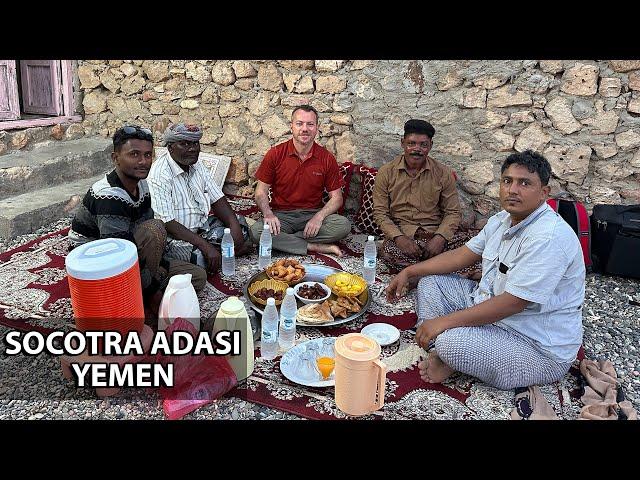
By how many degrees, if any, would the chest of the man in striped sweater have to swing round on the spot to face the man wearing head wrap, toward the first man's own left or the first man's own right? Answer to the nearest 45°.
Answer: approximately 90° to the first man's own left

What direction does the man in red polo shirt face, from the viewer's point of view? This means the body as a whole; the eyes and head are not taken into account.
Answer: toward the camera

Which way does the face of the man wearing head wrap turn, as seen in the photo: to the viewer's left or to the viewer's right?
to the viewer's right

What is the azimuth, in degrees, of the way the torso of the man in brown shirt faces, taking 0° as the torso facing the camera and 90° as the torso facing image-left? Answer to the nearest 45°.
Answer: approximately 0°

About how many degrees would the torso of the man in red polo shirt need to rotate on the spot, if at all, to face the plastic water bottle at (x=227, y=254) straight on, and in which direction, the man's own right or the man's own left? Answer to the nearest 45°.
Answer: approximately 45° to the man's own right

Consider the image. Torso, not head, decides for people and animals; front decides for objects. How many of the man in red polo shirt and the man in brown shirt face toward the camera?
2

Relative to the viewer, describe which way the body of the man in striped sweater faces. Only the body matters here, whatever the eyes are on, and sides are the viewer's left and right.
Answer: facing the viewer and to the right of the viewer

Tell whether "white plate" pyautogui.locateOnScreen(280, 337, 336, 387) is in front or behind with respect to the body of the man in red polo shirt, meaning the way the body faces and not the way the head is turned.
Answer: in front

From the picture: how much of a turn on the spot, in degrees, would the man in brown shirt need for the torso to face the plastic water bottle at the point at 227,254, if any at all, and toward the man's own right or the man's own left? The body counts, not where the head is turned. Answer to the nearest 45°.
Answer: approximately 45° to the man's own right

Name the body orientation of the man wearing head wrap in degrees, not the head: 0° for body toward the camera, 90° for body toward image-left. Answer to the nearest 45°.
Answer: approximately 315°

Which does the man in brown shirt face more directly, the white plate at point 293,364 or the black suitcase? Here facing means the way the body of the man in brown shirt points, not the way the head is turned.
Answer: the white plate

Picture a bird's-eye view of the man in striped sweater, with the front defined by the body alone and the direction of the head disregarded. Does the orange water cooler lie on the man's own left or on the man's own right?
on the man's own right
